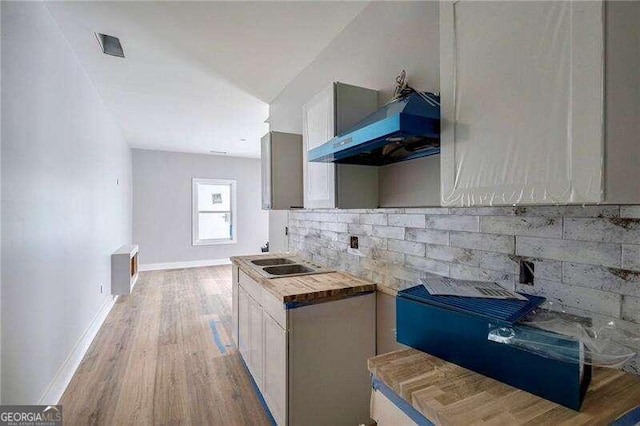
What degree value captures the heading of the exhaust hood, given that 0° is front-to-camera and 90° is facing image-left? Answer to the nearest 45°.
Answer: approximately 45°

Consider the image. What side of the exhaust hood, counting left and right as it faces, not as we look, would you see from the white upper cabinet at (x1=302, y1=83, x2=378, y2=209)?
right

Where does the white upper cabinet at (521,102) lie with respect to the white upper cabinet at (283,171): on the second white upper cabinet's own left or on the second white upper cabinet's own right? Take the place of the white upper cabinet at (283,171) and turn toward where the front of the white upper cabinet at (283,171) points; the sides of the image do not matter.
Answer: on the second white upper cabinet's own left

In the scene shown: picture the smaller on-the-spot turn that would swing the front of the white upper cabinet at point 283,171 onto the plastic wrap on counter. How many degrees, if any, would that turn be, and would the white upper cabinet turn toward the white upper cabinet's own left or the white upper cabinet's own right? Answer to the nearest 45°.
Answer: approximately 135° to the white upper cabinet's own left

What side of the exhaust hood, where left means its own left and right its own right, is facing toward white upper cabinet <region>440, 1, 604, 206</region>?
left

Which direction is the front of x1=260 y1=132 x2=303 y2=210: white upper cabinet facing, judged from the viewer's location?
facing to the left of the viewer

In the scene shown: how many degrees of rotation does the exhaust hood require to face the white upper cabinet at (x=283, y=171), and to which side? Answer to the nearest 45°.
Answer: approximately 90° to its right

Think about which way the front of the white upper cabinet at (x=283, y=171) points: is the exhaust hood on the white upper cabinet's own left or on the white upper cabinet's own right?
on the white upper cabinet's own left
